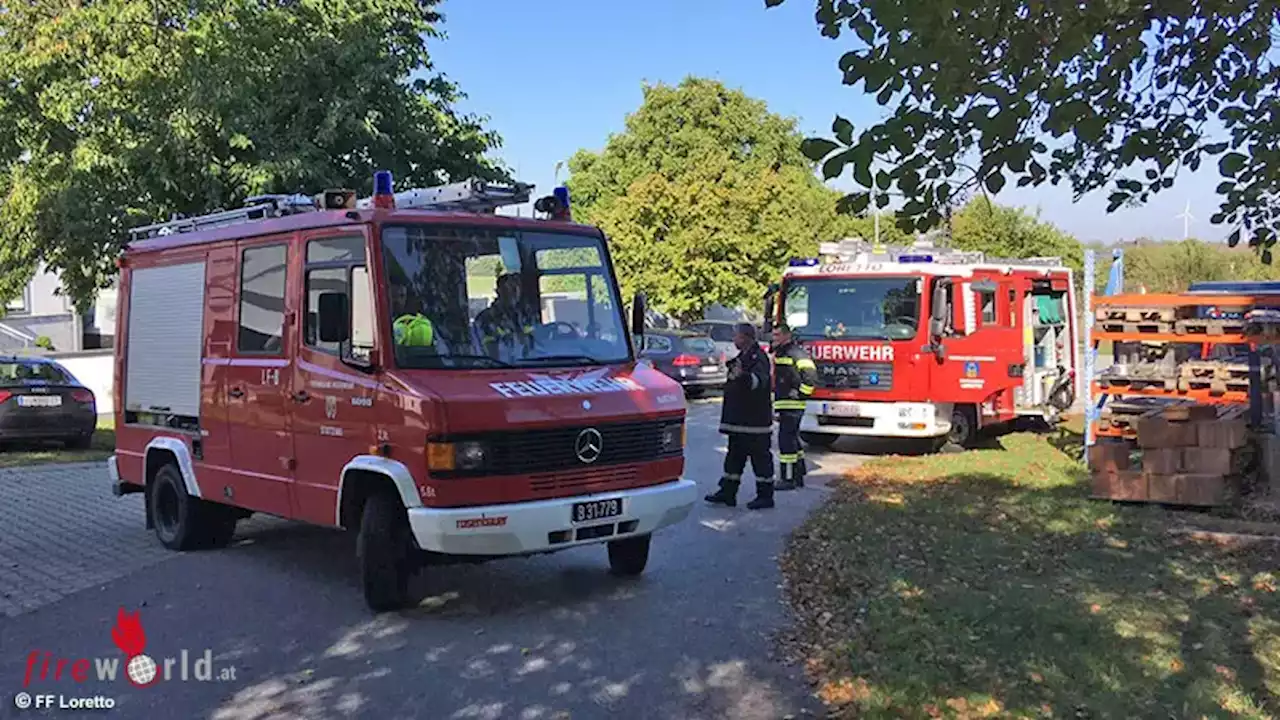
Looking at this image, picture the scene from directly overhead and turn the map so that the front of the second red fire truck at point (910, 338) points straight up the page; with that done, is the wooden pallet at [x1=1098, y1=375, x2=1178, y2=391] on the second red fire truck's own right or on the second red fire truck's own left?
on the second red fire truck's own left

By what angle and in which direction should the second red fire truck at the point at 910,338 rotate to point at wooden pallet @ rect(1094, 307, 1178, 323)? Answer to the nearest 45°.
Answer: approximately 90° to its left

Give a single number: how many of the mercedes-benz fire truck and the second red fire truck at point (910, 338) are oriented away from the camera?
0

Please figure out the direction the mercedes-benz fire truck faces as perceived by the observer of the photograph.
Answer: facing the viewer and to the right of the viewer

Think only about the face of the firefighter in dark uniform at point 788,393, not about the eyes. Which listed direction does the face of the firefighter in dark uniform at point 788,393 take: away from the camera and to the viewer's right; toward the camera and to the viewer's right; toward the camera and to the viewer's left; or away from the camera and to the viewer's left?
toward the camera and to the viewer's left

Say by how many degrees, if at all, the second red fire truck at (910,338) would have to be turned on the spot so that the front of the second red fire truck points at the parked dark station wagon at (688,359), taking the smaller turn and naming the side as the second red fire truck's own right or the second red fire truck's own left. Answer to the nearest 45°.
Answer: approximately 90° to the second red fire truck's own right

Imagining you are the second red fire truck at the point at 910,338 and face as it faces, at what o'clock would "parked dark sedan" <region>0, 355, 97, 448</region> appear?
The parked dark sedan is roughly at 1 o'clock from the second red fire truck.

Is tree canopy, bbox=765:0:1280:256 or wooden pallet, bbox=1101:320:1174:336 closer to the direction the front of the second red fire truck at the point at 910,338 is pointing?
the tree canopy

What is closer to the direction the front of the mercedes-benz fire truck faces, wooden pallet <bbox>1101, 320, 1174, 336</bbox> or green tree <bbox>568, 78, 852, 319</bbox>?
the wooden pallet

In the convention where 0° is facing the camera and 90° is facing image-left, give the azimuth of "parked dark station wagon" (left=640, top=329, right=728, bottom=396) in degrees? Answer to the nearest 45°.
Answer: approximately 135°

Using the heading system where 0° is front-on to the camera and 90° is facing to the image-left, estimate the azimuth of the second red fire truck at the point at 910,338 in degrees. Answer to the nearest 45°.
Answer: approximately 45°
